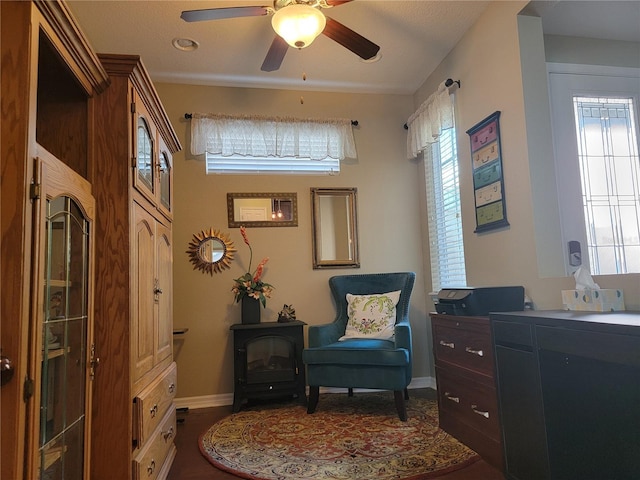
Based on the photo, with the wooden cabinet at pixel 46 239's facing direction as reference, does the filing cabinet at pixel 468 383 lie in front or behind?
in front

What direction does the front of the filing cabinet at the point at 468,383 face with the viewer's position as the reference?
facing the viewer and to the left of the viewer

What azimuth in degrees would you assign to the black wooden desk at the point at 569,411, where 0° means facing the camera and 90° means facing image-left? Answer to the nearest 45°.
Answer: approximately 45°

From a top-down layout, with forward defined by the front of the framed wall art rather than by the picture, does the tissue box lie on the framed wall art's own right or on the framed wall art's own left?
on the framed wall art's own left

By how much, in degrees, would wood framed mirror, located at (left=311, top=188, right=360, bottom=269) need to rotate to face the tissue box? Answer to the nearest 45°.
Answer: approximately 45° to its left

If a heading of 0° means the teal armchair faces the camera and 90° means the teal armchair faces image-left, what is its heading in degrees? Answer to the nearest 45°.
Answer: approximately 0°

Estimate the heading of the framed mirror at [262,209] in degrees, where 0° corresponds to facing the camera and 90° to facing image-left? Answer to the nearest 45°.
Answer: approximately 0°

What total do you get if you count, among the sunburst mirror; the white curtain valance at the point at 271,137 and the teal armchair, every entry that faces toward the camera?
3
